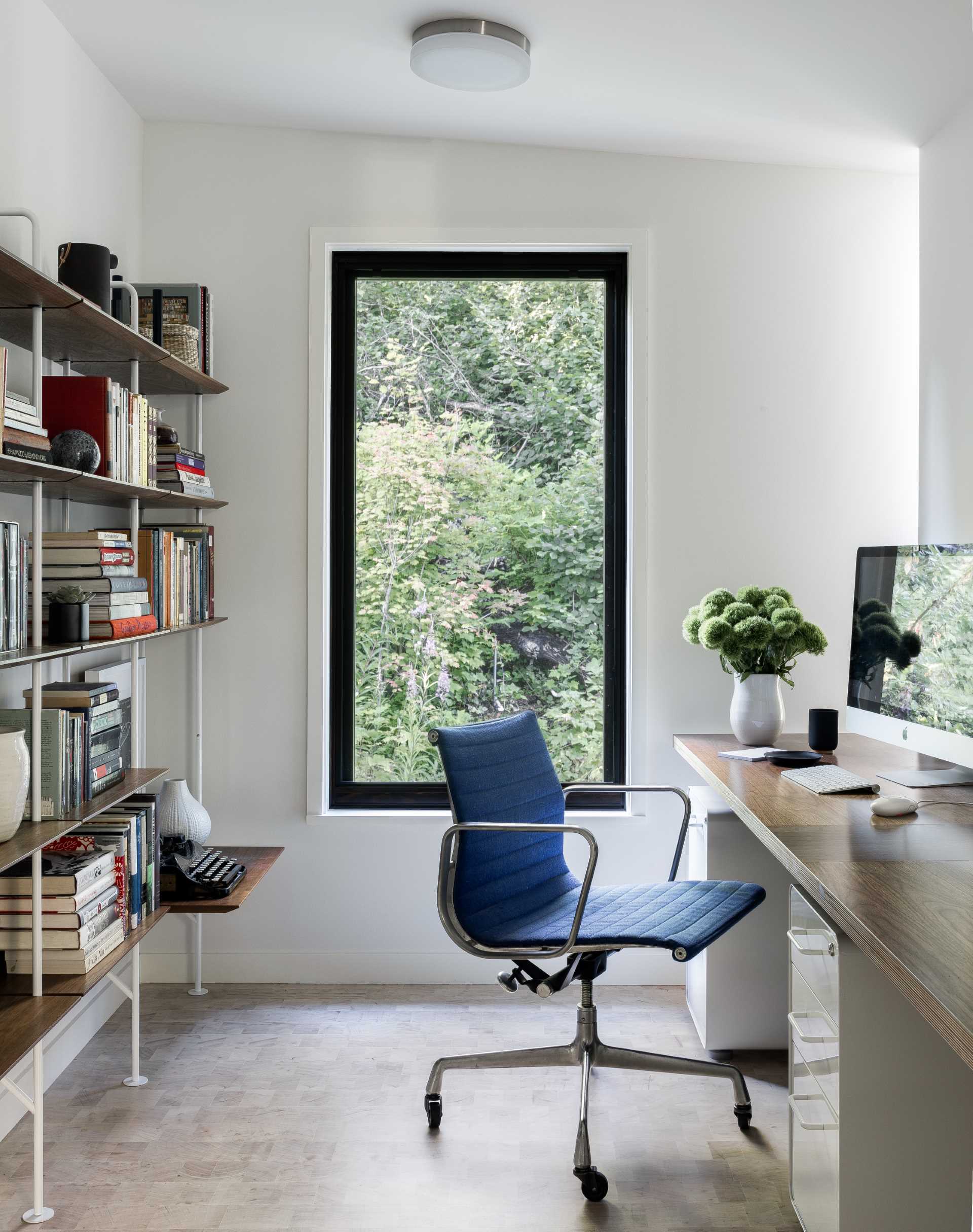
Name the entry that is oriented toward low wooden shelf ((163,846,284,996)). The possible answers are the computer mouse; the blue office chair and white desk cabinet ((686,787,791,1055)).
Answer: the white desk cabinet

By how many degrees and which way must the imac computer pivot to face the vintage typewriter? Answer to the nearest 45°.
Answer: approximately 45° to its right

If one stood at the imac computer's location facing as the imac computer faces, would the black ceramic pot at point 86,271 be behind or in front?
in front

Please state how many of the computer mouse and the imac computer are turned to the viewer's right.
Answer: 1

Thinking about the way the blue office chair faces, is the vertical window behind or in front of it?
behind

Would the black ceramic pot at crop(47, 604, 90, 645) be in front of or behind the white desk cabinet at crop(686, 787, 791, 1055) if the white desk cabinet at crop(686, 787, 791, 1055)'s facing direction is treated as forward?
in front

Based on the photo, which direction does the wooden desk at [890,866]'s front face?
to the viewer's left

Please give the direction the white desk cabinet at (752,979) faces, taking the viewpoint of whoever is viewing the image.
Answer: facing to the left of the viewer

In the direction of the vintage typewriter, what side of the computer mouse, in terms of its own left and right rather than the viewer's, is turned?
back

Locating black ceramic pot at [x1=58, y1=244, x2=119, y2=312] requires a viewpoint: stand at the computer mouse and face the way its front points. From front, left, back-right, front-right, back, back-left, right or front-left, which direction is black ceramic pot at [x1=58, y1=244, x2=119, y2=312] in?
back

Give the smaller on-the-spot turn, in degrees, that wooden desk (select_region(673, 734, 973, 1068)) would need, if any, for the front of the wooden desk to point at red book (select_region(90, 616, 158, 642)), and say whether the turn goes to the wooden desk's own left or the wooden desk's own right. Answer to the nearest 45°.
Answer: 0° — it already faces it

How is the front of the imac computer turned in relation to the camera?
facing the viewer and to the left of the viewer

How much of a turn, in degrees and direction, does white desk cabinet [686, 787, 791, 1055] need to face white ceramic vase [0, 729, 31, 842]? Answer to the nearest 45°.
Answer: approximately 45° to its left

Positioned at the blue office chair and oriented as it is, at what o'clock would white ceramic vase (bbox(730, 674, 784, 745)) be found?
The white ceramic vase is roughly at 9 o'clock from the blue office chair.

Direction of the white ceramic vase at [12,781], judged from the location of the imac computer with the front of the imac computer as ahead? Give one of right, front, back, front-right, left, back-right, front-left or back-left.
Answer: front

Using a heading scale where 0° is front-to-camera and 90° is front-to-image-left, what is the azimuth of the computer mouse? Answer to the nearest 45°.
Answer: approximately 270°

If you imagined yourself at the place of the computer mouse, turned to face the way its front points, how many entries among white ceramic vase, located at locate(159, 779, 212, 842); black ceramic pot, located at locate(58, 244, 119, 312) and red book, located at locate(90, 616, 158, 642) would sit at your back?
3
